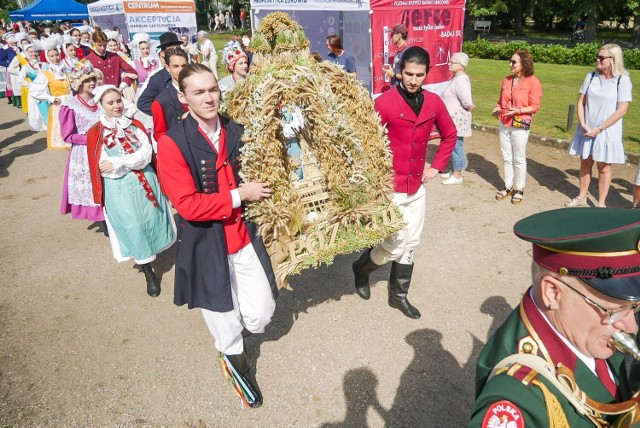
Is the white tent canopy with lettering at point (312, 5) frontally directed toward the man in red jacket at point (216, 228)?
yes

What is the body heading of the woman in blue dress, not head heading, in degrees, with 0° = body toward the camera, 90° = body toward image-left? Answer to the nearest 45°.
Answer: approximately 45°

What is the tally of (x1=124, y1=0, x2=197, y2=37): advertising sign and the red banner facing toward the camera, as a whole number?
2

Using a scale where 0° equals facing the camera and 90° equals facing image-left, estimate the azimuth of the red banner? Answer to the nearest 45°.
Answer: approximately 0°

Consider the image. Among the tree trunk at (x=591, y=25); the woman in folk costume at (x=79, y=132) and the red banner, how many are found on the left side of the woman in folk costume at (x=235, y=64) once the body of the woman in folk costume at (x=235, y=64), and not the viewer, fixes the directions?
2

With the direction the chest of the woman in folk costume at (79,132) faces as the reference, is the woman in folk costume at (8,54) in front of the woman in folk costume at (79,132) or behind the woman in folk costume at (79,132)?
behind

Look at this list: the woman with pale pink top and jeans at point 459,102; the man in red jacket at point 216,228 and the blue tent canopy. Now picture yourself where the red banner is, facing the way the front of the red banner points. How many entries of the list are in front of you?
2

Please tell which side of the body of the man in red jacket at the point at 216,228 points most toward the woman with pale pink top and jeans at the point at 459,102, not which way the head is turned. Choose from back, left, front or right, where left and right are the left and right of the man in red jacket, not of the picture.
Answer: left
